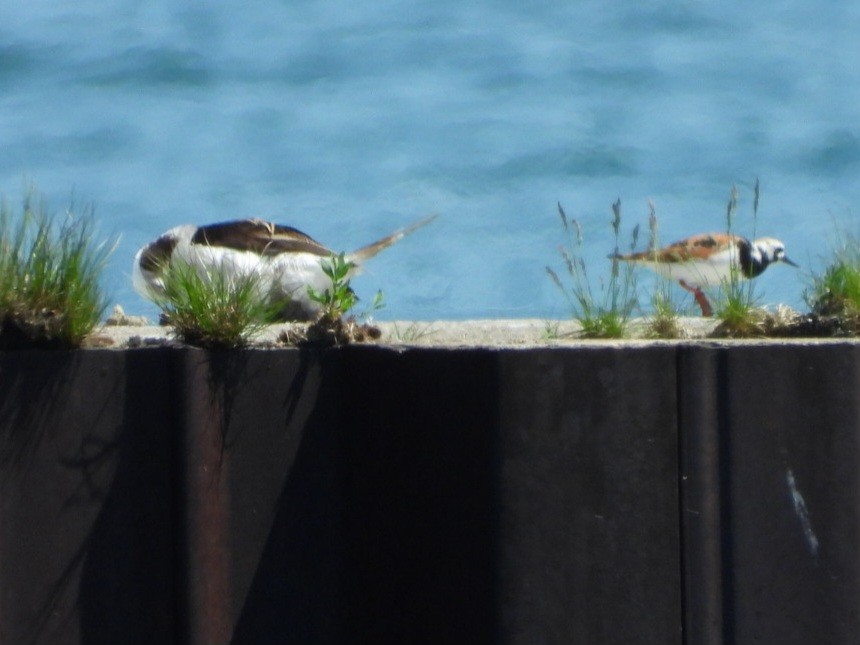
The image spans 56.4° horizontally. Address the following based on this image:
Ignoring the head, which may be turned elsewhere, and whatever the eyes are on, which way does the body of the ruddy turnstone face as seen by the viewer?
to the viewer's right

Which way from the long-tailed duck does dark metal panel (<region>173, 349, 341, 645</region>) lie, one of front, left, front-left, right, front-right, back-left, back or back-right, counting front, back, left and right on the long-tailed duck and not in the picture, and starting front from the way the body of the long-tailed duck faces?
left

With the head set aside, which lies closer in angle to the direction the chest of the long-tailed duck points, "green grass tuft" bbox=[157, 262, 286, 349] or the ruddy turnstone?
the green grass tuft

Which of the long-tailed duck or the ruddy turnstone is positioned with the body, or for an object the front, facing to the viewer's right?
the ruddy turnstone

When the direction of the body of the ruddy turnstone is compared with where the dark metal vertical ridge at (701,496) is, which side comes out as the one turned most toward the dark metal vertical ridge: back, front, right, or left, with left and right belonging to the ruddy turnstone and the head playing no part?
right

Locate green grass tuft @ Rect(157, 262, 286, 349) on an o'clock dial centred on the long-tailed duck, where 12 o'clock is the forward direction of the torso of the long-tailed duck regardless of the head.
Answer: The green grass tuft is roughly at 9 o'clock from the long-tailed duck.

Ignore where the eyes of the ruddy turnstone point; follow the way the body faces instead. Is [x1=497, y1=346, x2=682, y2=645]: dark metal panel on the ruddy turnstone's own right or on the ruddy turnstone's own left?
on the ruddy turnstone's own right

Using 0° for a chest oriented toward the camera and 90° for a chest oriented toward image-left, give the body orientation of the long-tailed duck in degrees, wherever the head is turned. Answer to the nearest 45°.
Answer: approximately 90°

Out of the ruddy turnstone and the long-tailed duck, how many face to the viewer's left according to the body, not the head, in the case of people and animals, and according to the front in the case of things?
1
